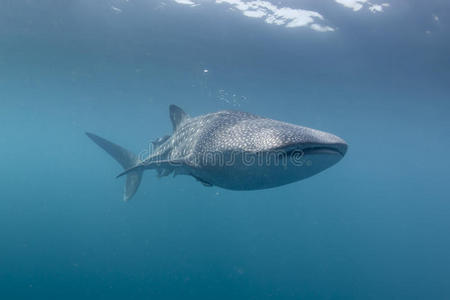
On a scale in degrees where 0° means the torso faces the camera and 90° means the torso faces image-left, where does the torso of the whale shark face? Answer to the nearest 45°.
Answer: approximately 315°
